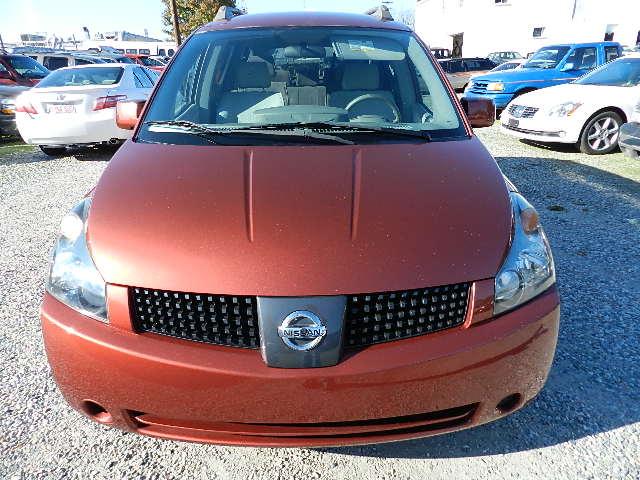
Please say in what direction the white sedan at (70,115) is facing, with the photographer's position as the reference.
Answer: facing away from the viewer and to the right of the viewer

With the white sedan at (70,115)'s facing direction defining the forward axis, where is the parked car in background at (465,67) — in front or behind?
in front

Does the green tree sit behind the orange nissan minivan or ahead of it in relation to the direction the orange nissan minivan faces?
behind

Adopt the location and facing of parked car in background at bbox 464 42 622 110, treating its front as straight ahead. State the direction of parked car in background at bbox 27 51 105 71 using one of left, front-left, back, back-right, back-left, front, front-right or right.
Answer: front-right

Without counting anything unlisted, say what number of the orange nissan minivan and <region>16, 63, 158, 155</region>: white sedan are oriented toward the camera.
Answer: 1

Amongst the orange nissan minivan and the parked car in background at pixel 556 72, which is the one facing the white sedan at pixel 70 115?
the parked car in background

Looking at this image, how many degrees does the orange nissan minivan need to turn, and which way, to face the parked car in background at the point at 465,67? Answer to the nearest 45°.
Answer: approximately 180°

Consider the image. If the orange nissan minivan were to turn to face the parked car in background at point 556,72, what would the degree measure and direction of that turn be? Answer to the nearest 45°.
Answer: approximately 135° to its left

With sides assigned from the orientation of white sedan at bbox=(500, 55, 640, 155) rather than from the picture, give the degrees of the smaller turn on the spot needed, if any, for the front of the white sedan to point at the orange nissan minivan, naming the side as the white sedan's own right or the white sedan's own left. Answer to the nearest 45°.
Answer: approximately 45° to the white sedan's own left

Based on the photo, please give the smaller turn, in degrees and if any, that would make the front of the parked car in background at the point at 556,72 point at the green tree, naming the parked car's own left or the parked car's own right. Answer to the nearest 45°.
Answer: approximately 90° to the parked car's own right

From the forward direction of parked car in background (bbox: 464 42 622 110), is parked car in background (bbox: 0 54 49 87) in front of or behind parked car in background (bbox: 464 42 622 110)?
in front

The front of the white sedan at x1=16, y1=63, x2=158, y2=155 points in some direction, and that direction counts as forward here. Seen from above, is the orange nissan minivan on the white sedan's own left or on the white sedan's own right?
on the white sedan's own right

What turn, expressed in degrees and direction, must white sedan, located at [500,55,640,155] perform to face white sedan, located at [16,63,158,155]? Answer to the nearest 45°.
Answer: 0° — it already faces it

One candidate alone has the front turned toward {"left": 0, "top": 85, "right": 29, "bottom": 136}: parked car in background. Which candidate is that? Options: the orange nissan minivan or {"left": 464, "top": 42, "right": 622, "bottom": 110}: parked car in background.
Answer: {"left": 464, "top": 42, "right": 622, "bottom": 110}: parked car in background

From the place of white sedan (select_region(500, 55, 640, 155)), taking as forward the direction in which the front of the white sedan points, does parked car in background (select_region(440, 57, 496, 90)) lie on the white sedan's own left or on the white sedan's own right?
on the white sedan's own right
